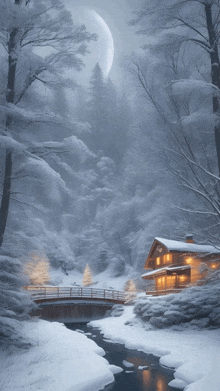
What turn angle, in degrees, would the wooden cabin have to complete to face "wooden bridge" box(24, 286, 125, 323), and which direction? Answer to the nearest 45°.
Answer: approximately 45° to its right

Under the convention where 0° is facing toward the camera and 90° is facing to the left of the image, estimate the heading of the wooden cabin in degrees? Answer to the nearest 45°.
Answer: approximately 45°
